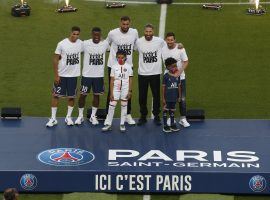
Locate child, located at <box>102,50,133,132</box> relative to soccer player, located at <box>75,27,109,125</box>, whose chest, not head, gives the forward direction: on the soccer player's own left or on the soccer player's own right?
on the soccer player's own left

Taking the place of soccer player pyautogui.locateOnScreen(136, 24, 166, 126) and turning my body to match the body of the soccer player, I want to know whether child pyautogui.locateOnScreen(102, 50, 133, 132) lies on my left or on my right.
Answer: on my right

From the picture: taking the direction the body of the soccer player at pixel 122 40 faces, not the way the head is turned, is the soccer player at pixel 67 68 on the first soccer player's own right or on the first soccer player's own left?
on the first soccer player's own right

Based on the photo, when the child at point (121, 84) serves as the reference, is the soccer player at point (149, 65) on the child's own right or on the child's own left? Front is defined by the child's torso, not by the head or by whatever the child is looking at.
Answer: on the child's own left

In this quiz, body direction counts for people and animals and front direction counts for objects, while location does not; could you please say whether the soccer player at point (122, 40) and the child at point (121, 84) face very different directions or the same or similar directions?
same or similar directions

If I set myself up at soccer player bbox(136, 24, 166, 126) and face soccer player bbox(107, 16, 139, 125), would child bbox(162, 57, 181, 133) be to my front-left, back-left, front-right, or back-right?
back-left

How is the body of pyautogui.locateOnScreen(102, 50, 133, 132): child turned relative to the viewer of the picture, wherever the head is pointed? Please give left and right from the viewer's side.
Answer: facing the viewer

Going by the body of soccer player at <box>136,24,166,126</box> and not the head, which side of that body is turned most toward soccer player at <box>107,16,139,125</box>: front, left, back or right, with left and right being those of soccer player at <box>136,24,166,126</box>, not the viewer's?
right

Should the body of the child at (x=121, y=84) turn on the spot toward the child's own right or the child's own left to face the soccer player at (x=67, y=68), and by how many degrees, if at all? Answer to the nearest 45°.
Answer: approximately 90° to the child's own right

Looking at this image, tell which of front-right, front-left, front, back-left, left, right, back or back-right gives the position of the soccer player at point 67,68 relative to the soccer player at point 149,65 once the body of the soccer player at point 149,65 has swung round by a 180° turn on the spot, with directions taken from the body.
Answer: left

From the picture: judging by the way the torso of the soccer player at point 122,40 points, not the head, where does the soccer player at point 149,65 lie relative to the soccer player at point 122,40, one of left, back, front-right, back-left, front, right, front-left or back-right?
left

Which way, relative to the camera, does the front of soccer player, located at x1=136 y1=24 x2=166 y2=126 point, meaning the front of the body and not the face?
toward the camera

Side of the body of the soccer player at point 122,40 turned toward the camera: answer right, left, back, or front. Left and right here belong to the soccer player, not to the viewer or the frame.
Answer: front
